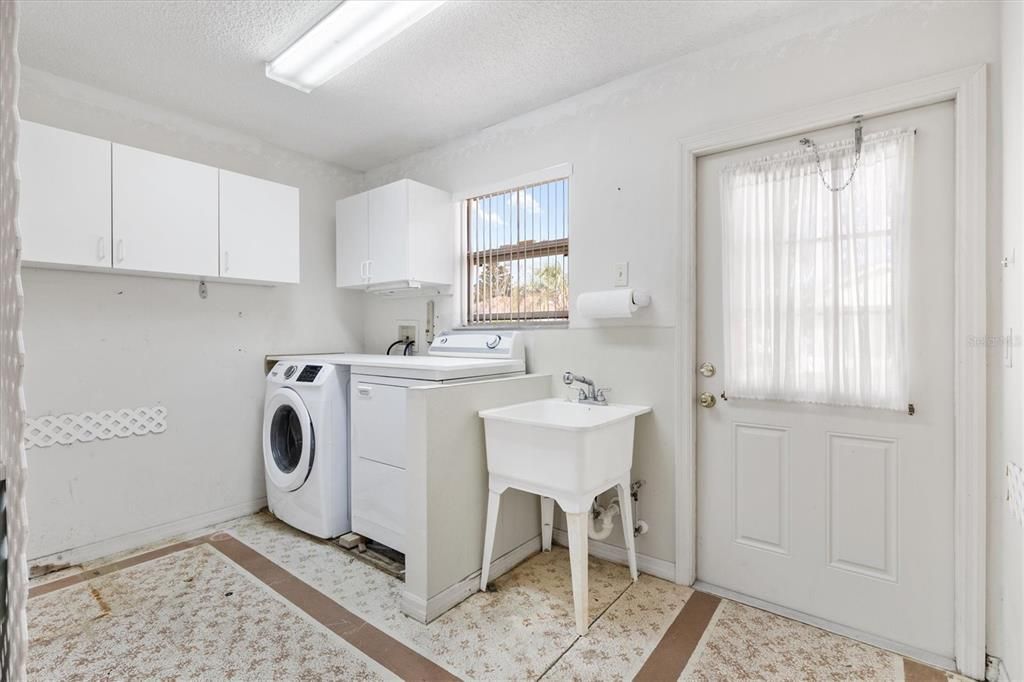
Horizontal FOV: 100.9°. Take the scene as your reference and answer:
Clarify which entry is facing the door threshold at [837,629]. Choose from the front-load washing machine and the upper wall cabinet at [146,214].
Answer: the upper wall cabinet

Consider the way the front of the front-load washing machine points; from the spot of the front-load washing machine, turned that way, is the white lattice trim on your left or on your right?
on your right

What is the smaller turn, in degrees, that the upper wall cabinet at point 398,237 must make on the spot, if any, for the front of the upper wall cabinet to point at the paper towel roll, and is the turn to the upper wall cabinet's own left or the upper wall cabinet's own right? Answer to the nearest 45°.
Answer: approximately 90° to the upper wall cabinet's own left

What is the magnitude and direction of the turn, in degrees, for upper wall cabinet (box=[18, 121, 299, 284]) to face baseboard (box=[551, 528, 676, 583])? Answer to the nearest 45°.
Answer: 0° — it already faces it

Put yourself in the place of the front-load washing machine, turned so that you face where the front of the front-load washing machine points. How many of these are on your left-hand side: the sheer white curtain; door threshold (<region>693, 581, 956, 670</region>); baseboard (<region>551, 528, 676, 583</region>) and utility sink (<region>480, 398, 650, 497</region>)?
4

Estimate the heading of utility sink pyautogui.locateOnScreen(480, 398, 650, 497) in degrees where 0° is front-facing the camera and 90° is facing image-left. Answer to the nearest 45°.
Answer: approximately 45°

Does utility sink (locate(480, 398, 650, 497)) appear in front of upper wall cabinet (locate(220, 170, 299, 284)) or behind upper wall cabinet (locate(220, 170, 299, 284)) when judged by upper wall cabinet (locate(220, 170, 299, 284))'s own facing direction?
in front

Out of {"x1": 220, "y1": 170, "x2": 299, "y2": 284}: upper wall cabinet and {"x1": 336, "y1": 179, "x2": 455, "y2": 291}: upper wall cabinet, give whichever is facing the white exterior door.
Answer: {"x1": 220, "y1": 170, "x2": 299, "y2": 284}: upper wall cabinet

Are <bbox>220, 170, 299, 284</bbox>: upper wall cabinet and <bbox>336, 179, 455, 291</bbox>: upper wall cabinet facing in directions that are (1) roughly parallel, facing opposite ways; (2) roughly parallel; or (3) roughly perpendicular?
roughly perpendicular

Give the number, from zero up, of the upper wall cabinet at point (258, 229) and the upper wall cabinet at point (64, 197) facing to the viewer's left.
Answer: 0
